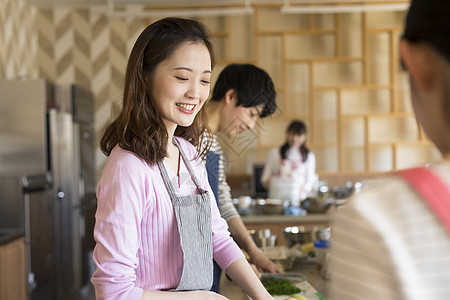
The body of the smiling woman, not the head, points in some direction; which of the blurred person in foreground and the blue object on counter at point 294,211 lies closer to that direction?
the blurred person in foreground

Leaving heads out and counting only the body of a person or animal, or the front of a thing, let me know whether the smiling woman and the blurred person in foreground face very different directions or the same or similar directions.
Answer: very different directions

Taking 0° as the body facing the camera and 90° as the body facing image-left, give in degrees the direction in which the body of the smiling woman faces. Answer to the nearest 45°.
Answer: approximately 315°

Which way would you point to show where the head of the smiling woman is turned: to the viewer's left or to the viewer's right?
to the viewer's right

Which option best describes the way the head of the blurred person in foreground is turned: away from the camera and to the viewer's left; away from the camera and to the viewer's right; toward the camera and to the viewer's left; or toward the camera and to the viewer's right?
away from the camera and to the viewer's left

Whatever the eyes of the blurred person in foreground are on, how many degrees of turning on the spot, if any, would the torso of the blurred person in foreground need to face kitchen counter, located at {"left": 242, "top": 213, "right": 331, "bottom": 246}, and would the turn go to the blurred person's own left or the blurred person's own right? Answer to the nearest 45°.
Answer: approximately 45° to the blurred person's own right

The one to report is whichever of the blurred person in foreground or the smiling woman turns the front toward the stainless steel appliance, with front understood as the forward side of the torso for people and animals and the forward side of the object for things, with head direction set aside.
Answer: the blurred person in foreground

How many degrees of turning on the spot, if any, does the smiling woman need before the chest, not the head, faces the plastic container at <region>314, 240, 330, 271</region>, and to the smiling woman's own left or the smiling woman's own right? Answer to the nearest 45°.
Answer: approximately 90° to the smiling woman's own left

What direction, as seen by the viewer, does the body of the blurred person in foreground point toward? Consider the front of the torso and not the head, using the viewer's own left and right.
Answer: facing away from the viewer and to the left of the viewer

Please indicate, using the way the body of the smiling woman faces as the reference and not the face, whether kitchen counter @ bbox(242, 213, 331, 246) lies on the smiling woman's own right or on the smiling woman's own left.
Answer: on the smiling woman's own left
